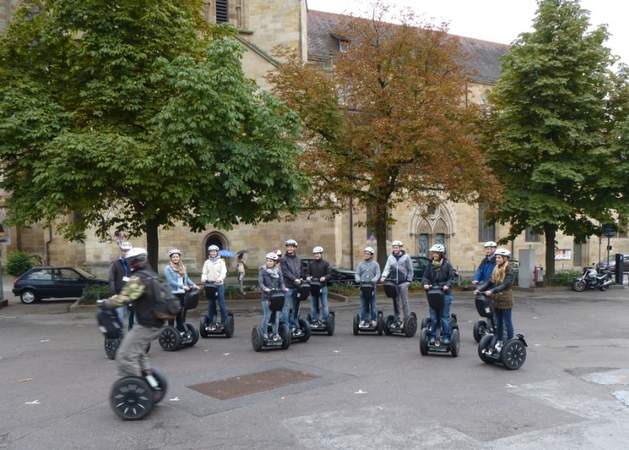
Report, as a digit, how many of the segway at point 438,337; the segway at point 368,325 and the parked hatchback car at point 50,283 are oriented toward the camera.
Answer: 2

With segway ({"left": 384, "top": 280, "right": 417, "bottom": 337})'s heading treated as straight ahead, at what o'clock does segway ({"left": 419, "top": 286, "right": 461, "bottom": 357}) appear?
segway ({"left": 419, "top": 286, "right": 461, "bottom": 357}) is roughly at 10 o'clock from segway ({"left": 384, "top": 280, "right": 417, "bottom": 337}).

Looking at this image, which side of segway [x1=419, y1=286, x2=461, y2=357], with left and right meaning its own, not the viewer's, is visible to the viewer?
front

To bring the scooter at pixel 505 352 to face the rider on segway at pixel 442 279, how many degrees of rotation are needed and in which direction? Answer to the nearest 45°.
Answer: approximately 90° to its right

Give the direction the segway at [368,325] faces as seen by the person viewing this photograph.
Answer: facing the viewer

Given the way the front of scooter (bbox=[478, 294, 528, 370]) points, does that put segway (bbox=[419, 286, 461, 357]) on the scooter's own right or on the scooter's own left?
on the scooter's own right

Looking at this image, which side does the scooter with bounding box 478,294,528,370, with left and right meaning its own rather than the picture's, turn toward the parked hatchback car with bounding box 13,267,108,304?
right

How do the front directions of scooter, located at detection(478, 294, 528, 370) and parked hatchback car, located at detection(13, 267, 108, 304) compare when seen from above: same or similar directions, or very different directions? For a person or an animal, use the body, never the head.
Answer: very different directions

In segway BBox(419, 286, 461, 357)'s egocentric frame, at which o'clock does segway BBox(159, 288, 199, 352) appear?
segway BBox(159, 288, 199, 352) is roughly at 3 o'clock from segway BBox(419, 286, 461, 357).

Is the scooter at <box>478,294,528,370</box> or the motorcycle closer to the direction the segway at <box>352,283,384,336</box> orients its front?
the scooter

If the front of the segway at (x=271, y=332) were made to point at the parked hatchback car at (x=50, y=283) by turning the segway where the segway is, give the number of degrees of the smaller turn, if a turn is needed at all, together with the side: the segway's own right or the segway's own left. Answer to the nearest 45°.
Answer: approximately 180°
